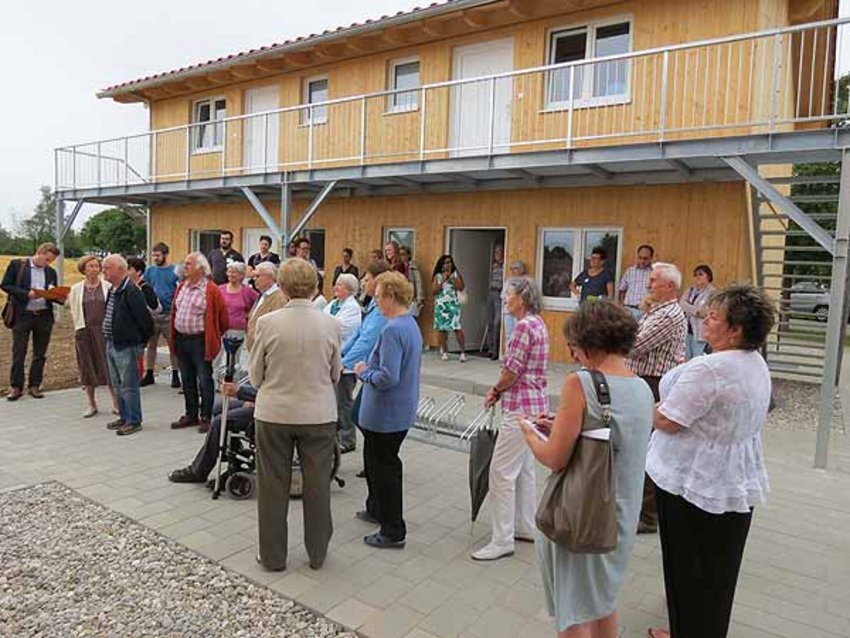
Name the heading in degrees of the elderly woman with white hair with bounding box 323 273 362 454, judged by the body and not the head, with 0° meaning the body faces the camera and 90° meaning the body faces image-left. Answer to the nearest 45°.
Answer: approximately 90°

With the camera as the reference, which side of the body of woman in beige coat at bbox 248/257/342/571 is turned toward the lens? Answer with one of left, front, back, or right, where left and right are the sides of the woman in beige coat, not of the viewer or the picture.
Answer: back

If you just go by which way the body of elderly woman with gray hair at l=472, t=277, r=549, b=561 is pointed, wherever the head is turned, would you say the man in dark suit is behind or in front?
in front

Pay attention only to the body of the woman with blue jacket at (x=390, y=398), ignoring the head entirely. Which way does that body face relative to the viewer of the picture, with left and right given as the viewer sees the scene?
facing to the left of the viewer

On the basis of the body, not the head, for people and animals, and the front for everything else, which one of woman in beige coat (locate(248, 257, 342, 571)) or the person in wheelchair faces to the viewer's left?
the person in wheelchair

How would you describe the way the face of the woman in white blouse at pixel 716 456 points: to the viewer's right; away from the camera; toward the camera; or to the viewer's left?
to the viewer's left

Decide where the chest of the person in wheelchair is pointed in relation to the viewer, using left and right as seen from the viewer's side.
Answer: facing to the left of the viewer

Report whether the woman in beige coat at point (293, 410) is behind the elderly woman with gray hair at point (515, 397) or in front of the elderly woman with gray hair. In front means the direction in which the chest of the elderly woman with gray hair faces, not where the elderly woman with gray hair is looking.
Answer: in front

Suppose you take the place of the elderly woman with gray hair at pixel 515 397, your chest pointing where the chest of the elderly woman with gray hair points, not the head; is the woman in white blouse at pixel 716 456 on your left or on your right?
on your left

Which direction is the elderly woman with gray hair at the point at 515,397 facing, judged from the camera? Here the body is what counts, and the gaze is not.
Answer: to the viewer's left

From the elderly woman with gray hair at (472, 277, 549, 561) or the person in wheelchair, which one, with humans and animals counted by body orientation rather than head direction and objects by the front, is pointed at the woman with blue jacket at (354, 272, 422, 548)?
the elderly woman with gray hair

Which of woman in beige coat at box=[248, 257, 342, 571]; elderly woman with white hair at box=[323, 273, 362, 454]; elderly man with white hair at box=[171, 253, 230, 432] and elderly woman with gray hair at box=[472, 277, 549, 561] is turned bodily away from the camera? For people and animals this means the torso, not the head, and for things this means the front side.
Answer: the woman in beige coat

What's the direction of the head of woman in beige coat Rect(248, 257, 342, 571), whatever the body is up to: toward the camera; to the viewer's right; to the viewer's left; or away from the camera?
away from the camera

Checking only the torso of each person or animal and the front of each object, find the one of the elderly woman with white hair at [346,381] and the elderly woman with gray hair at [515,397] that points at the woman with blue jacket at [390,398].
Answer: the elderly woman with gray hair at [515,397]

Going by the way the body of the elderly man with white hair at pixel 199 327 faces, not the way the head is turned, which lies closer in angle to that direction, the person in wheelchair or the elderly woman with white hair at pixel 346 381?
the person in wheelchair

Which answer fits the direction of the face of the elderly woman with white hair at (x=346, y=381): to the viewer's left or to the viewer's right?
to the viewer's left
